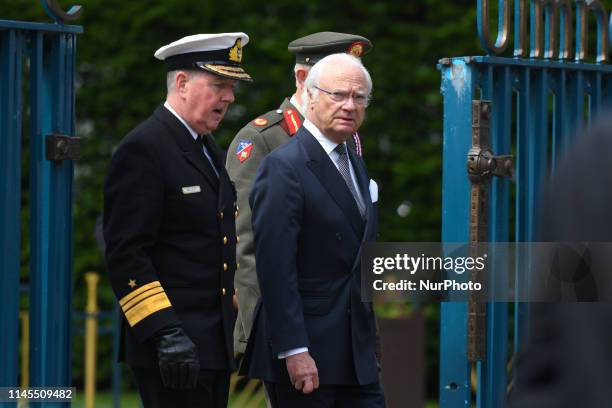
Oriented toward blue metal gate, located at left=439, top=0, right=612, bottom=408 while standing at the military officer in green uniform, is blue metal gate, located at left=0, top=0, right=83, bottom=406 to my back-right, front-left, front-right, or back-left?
back-right

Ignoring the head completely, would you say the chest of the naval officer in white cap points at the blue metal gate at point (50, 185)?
no

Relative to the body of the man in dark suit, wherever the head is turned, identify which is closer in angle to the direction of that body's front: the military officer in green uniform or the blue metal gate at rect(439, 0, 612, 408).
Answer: the blue metal gate

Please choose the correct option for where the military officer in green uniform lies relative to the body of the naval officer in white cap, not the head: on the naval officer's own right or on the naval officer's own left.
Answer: on the naval officer's own left

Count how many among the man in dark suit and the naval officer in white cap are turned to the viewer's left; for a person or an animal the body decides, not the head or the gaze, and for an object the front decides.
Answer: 0

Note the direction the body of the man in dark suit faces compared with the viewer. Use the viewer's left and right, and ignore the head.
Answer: facing the viewer and to the right of the viewer

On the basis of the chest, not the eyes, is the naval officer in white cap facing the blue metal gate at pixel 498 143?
no

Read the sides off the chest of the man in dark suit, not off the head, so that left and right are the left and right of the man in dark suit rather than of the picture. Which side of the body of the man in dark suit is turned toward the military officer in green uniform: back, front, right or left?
back

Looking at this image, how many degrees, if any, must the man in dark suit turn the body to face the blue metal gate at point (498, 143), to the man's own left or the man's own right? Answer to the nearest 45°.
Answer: approximately 90° to the man's own left

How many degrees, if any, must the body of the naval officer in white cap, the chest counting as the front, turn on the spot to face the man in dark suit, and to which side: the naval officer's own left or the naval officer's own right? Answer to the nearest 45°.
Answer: approximately 45° to the naval officer's own left

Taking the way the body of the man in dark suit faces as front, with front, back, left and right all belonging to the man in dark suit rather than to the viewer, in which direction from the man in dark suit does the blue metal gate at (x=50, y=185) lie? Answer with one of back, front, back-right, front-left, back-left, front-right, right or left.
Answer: back-right

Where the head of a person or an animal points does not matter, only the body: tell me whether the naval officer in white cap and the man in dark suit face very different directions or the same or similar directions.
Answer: same or similar directions

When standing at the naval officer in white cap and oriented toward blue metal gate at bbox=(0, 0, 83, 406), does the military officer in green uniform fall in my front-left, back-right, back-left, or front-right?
back-right
